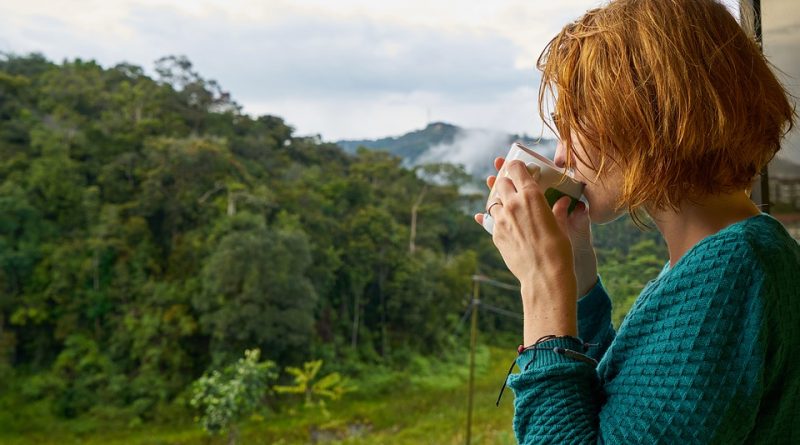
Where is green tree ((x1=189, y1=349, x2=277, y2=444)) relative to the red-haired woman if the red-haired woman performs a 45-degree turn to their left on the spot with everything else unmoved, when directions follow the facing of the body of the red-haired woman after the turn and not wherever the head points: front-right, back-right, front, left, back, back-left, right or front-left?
right

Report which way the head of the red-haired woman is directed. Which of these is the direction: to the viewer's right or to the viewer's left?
to the viewer's left

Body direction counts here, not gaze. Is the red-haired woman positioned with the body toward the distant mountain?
no

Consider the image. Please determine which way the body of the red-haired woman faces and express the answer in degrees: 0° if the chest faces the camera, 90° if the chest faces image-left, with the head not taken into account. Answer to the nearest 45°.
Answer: approximately 90°
